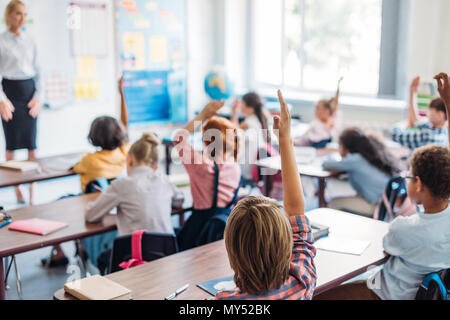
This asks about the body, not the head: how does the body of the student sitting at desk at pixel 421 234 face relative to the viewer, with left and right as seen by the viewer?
facing away from the viewer and to the left of the viewer

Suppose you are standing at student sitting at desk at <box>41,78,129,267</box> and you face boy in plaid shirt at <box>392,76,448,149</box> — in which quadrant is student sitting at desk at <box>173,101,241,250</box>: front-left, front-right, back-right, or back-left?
front-right

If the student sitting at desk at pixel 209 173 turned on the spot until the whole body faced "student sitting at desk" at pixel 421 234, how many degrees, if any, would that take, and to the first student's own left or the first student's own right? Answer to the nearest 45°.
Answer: approximately 180°

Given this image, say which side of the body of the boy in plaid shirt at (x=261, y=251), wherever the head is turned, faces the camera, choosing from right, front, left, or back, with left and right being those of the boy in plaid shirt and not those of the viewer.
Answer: back

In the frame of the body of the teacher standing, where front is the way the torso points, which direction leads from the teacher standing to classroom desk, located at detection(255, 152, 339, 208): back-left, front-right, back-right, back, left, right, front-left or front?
front-left

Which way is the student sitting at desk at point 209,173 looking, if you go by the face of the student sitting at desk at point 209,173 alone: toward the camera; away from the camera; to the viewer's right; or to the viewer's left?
away from the camera

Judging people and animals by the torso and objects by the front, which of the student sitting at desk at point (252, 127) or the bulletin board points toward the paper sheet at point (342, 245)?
the bulletin board

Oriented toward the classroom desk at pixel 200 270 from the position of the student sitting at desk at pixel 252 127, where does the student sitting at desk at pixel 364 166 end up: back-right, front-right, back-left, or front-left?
front-left

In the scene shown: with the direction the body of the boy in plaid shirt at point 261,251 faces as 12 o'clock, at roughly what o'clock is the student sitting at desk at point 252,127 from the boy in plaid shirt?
The student sitting at desk is roughly at 12 o'clock from the boy in plaid shirt.

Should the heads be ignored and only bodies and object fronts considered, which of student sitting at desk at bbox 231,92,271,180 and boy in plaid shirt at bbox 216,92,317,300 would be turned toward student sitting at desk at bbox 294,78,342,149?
the boy in plaid shirt

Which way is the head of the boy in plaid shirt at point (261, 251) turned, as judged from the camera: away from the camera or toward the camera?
away from the camera

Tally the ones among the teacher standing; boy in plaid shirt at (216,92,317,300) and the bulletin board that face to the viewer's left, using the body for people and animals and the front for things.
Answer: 0

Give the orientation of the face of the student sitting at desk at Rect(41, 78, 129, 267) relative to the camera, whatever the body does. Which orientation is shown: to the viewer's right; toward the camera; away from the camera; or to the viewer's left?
away from the camera

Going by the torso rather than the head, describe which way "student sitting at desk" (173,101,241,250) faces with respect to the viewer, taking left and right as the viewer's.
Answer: facing away from the viewer and to the left of the viewer

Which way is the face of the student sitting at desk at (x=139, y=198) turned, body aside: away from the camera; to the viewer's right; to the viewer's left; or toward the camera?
away from the camera

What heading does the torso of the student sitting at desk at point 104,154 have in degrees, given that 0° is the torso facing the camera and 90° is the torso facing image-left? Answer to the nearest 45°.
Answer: approximately 135°

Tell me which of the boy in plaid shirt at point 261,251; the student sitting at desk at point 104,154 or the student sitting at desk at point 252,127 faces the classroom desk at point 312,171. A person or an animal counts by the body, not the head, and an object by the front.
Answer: the boy in plaid shirt

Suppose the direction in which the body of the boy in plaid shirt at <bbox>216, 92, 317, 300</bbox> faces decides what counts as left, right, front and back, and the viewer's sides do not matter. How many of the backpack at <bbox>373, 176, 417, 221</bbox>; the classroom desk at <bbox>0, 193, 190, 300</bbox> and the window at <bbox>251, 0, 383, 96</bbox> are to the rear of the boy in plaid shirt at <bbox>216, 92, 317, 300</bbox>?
0
